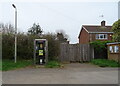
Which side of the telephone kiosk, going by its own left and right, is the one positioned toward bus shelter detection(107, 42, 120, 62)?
left

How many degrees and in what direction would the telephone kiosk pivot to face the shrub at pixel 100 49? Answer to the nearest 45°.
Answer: approximately 135° to its left

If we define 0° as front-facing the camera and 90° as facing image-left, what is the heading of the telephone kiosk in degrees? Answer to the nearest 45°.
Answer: approximately 0°

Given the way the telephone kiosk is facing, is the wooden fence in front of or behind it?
behind
